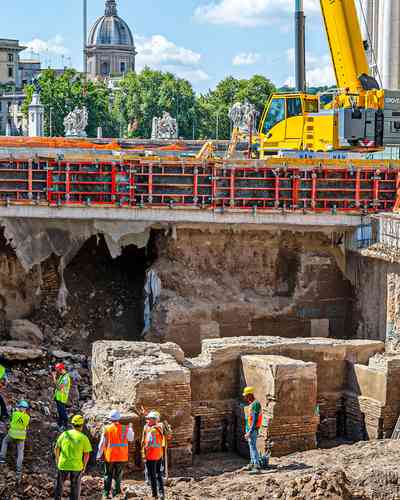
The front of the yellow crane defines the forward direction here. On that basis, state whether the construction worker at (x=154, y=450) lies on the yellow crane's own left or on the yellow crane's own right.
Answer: on the yellow crane's own left

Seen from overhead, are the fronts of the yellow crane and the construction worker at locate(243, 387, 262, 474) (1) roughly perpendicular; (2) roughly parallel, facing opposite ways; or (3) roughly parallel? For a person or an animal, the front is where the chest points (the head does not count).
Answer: roughly parallel

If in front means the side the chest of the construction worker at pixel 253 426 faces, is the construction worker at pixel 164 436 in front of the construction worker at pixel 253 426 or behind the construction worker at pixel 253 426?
in front

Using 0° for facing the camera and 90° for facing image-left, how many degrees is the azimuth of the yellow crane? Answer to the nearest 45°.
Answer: approximately 90°

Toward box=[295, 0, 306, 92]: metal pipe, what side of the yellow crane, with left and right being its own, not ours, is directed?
right

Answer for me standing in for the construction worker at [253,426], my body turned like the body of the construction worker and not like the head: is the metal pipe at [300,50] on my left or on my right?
on my right

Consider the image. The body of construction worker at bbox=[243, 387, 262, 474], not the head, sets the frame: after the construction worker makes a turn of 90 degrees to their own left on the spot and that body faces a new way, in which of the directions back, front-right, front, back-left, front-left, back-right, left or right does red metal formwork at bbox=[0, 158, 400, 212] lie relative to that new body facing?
back

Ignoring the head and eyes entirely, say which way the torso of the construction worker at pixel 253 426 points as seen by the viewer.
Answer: to the viewer's left

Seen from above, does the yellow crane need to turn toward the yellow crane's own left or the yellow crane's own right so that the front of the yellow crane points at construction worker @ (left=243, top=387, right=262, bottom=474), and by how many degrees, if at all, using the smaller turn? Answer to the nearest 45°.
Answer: approximately 90° to the yellow crane's own left

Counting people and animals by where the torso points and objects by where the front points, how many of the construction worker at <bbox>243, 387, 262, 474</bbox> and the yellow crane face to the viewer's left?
2

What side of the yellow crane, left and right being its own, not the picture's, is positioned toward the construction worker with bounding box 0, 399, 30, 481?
left

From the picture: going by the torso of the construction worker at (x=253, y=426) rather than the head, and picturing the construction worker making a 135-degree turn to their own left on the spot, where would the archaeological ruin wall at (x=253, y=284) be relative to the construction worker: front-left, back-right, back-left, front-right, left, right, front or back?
back-left
